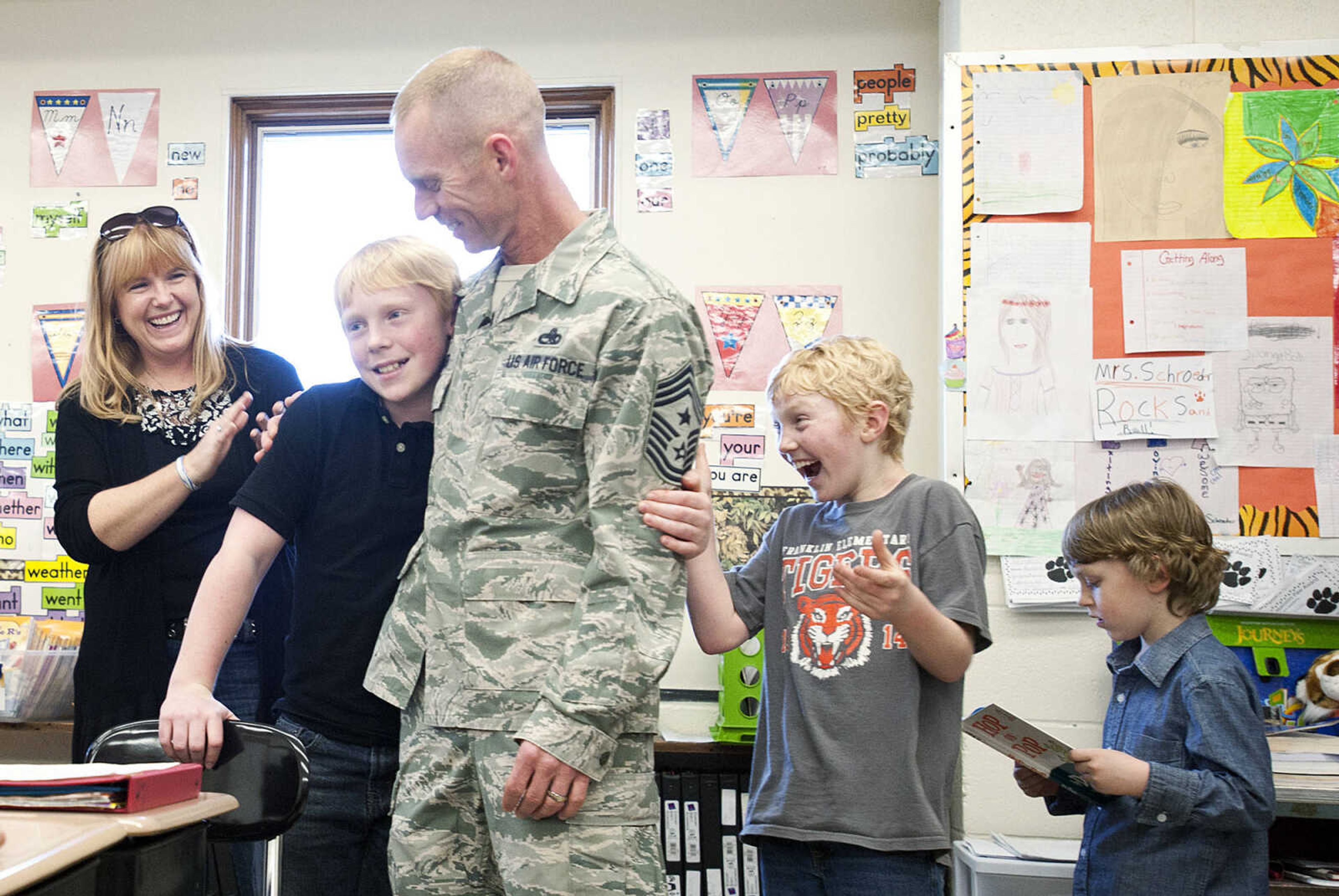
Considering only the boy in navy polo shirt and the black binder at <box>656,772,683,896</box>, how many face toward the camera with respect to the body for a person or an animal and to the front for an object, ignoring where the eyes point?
2

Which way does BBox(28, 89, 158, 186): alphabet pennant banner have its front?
toward the camera

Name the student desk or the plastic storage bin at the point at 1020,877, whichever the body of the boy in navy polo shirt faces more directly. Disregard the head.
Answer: the student desk

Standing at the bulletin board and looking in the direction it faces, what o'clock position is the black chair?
The black chair is roughly at 1 o'clock from the bulletin board.

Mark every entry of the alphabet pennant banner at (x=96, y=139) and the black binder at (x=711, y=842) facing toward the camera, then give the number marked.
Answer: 2

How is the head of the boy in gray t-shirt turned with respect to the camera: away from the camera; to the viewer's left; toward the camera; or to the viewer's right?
to the viewer's left

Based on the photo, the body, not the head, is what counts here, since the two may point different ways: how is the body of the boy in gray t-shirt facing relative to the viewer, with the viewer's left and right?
facing the viewer and to the left of the viewer

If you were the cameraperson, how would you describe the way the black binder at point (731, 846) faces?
facing the viewer

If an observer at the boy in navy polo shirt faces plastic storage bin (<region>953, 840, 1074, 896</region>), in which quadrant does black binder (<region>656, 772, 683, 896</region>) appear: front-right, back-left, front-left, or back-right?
front-left

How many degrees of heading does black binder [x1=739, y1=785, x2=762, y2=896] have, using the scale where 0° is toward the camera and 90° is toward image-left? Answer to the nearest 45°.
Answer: approximately 0°

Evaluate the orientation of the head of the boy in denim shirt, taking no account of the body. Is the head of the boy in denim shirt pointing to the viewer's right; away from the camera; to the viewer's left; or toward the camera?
to the viewer's left

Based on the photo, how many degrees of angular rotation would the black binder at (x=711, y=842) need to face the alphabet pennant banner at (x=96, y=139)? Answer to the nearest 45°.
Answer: approximately 90° to its right

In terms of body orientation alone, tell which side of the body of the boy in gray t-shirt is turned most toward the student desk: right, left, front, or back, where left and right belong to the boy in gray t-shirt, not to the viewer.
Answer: front

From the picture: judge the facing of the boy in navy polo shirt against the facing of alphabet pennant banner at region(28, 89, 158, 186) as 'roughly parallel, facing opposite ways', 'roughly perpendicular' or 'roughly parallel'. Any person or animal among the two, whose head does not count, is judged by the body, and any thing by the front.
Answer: roughly parallel
